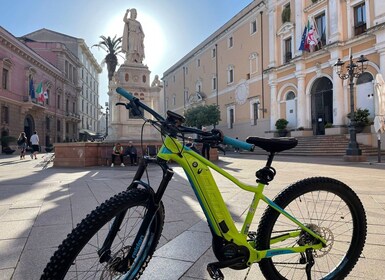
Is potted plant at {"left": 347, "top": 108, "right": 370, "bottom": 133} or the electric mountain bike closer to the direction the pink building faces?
the potted plant

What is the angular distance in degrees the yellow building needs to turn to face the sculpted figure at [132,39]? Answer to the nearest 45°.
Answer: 0° — it already faces it

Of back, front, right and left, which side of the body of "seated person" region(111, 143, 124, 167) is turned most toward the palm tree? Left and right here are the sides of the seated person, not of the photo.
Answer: back

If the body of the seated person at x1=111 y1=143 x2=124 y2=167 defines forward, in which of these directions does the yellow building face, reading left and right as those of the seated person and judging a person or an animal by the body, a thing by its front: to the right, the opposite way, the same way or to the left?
to the right

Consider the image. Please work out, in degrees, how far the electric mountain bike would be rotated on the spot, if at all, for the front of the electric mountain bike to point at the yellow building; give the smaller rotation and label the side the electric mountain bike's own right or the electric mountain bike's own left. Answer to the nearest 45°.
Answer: approximately 135° to the electric mountain bike's own right

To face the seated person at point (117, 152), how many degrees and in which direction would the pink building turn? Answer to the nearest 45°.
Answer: approximately 45° to its right

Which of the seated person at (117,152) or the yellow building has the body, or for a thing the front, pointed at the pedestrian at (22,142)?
the yellow building

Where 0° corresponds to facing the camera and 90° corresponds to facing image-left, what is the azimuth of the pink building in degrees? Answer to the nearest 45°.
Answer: approximately 315°

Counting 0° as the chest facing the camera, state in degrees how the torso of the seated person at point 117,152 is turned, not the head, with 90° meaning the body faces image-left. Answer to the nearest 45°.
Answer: approximately 0°
